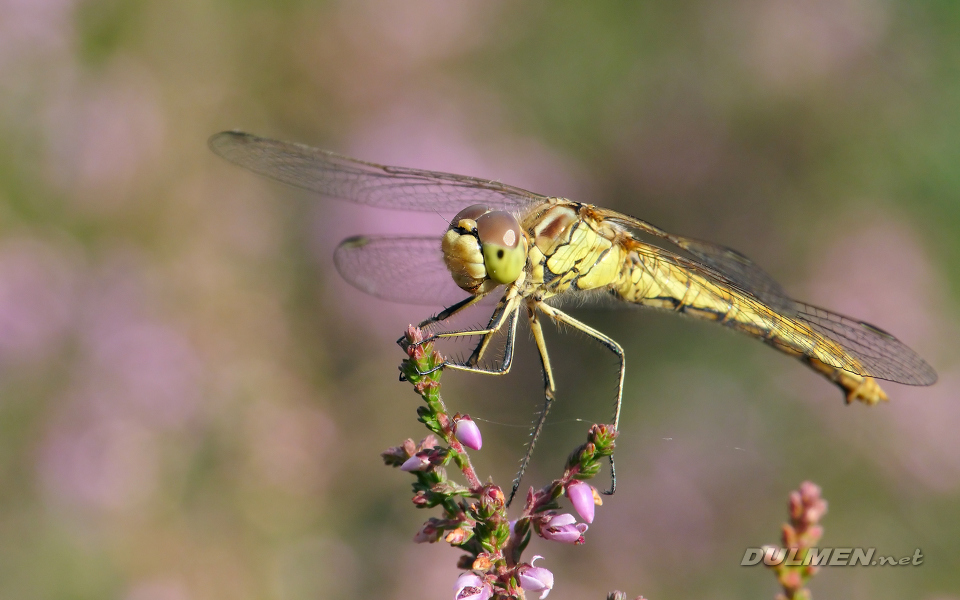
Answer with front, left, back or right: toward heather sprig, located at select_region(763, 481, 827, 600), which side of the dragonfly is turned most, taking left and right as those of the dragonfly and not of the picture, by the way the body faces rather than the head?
back

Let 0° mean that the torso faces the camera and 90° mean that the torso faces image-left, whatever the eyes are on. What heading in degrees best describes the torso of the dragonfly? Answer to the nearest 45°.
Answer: approximately 45°
